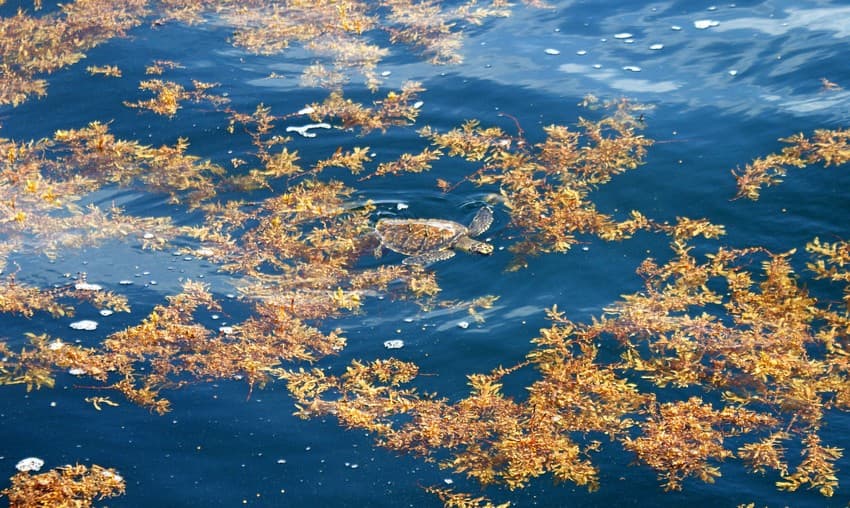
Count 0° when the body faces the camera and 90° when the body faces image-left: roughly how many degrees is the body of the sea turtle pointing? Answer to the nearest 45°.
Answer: approximately 270°

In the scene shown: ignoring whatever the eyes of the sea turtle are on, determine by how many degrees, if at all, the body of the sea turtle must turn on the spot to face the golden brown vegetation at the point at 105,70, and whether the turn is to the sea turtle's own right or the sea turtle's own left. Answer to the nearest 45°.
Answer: approximately 135° to the sea turtle's own left

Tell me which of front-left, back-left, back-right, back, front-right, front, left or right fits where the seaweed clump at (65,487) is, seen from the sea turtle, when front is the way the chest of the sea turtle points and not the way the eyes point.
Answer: back-right

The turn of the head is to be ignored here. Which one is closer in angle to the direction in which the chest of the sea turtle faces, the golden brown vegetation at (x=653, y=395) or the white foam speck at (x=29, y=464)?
the golden brown vegetation

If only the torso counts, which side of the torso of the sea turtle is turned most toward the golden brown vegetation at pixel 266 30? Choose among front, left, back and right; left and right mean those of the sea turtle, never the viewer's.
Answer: left

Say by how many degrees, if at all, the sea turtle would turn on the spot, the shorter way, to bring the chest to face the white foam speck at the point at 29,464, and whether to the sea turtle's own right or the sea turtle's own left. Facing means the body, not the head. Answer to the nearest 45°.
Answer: approximately 135° to the sea turtle's own right

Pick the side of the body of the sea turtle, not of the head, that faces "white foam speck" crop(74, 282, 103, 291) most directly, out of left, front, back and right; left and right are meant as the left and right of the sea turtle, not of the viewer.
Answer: back

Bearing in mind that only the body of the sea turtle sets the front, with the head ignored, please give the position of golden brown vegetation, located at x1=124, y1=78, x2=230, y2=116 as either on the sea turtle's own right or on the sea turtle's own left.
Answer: on the sea turtle's own left

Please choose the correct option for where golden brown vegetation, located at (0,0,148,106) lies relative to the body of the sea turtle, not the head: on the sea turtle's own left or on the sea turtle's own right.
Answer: on the sea turtle's own left
